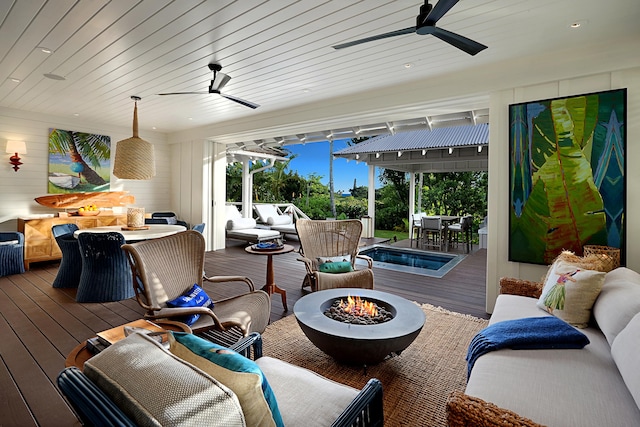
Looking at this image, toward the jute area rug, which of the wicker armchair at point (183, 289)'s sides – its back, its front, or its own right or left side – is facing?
front

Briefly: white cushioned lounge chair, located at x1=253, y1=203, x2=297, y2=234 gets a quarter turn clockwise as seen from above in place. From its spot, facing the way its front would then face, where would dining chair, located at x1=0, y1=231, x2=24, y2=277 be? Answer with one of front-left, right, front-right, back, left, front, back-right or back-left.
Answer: front

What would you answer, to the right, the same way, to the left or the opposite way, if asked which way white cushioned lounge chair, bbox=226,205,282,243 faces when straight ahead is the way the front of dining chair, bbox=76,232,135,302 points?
to the right

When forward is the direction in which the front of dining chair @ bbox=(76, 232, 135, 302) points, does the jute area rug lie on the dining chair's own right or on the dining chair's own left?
on the dining chair's own right

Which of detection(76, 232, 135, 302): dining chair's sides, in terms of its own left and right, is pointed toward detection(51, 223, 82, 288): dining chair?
left

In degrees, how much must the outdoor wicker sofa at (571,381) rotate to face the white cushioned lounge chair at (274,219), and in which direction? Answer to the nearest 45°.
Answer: approximately 45° to its right

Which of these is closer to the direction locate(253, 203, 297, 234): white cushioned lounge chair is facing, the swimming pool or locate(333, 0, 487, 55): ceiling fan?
the swimming pool

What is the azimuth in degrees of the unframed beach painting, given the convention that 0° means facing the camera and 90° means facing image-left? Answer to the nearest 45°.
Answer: approximately 315°

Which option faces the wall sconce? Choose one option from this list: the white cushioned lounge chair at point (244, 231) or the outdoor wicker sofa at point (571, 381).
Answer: the outdoor wicker sofa

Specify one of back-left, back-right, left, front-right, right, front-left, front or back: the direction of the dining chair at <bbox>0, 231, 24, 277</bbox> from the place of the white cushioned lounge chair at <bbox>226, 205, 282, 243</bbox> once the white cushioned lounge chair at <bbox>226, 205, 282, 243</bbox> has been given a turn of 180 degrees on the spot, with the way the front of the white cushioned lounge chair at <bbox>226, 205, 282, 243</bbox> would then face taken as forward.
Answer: left

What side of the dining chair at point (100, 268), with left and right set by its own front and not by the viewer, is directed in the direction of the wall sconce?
left

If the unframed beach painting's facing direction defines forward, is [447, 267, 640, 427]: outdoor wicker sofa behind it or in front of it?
in front

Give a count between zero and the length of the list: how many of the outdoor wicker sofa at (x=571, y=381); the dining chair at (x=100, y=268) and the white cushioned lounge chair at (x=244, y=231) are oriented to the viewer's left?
1

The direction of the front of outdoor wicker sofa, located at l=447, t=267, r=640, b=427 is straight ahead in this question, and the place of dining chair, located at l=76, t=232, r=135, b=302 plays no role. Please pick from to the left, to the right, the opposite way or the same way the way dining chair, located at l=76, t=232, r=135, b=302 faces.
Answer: to the right

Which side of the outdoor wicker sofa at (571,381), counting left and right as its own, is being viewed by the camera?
left
